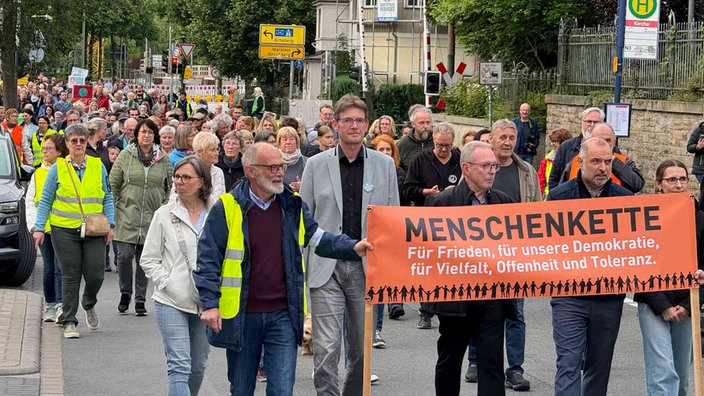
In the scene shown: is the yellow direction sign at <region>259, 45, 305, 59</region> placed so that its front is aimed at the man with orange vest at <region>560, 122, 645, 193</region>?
yes

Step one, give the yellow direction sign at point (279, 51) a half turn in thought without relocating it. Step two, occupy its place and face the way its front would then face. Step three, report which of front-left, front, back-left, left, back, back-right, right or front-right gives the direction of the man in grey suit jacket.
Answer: back

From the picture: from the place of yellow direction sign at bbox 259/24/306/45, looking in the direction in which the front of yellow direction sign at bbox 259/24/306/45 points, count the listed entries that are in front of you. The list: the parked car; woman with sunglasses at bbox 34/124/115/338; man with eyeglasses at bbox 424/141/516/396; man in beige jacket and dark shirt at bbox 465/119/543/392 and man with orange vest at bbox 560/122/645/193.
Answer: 5

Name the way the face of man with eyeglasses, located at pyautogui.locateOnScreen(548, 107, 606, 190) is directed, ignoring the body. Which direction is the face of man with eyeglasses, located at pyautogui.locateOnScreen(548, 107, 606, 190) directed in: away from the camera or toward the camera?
toward the camera

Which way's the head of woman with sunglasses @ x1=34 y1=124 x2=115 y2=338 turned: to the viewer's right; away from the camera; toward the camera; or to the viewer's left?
toward the camera

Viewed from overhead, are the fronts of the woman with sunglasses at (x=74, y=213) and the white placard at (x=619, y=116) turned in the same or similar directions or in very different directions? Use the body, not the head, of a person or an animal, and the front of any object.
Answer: same or similar directions

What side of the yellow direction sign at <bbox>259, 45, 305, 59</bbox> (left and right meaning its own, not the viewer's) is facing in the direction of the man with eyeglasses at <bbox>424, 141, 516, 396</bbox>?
front

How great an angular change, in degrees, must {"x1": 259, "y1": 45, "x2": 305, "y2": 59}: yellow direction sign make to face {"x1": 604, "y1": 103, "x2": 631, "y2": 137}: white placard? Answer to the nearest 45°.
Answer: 0° — it already faces it

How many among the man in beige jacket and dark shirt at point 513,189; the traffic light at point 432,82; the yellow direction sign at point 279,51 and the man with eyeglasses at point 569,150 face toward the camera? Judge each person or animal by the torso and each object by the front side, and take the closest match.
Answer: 4

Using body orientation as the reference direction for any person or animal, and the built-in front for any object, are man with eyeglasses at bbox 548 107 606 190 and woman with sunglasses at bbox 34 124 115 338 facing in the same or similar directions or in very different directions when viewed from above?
same or similar directions

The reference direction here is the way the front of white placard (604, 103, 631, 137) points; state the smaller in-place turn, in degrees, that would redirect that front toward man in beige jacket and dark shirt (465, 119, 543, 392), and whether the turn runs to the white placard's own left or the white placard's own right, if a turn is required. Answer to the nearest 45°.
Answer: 0° — it already faces them

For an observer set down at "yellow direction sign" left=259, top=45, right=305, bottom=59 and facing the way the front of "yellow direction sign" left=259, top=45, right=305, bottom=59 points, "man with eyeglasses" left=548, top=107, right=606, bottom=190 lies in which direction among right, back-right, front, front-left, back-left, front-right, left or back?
front

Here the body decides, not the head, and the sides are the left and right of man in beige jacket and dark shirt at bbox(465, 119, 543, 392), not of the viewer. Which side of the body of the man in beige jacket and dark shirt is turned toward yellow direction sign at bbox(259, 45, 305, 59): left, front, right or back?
back

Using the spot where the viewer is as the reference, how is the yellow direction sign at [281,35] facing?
facing the viewer

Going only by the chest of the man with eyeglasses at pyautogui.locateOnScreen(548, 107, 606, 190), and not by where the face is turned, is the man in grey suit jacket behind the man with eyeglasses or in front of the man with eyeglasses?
in front

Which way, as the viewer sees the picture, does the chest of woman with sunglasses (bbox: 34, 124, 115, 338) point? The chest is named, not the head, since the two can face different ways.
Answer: toward the camera

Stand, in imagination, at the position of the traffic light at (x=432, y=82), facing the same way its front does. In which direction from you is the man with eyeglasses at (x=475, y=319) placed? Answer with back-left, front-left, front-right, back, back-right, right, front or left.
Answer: front
